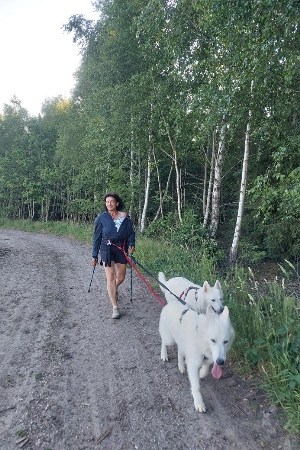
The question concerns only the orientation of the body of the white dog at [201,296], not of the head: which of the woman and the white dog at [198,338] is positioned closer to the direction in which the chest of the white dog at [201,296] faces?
the white dog

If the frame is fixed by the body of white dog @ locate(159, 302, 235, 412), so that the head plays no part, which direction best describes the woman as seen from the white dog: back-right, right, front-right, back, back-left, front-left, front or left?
back

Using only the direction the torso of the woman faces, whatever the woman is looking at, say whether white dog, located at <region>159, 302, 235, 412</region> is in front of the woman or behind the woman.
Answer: in front

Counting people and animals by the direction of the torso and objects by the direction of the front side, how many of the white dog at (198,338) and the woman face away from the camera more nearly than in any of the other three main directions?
0

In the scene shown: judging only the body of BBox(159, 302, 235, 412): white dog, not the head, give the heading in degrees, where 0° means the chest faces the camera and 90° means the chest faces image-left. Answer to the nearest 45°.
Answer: approximately 315°

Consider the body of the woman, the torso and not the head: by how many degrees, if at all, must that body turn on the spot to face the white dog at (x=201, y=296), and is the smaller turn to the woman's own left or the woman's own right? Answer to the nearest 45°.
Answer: approximately 45° to the woman's own left

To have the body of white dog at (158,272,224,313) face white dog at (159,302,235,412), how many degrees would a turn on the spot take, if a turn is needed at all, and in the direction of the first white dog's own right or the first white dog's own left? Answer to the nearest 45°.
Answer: approximately 45° to the first white dog's own right

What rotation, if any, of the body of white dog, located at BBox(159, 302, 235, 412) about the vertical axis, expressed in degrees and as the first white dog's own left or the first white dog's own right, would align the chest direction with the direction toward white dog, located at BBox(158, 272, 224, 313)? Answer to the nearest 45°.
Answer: approximately 135° to the first white dog's own left

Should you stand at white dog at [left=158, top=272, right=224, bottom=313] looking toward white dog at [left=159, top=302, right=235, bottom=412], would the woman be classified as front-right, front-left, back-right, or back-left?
back-right

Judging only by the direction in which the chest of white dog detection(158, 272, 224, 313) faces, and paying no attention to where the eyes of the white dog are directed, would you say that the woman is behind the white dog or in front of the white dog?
behind

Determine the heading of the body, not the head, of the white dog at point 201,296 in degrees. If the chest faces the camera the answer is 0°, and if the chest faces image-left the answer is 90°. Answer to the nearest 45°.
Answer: approximately 315°

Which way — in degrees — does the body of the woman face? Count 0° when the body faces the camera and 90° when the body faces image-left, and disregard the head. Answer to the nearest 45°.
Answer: approximately 0°
